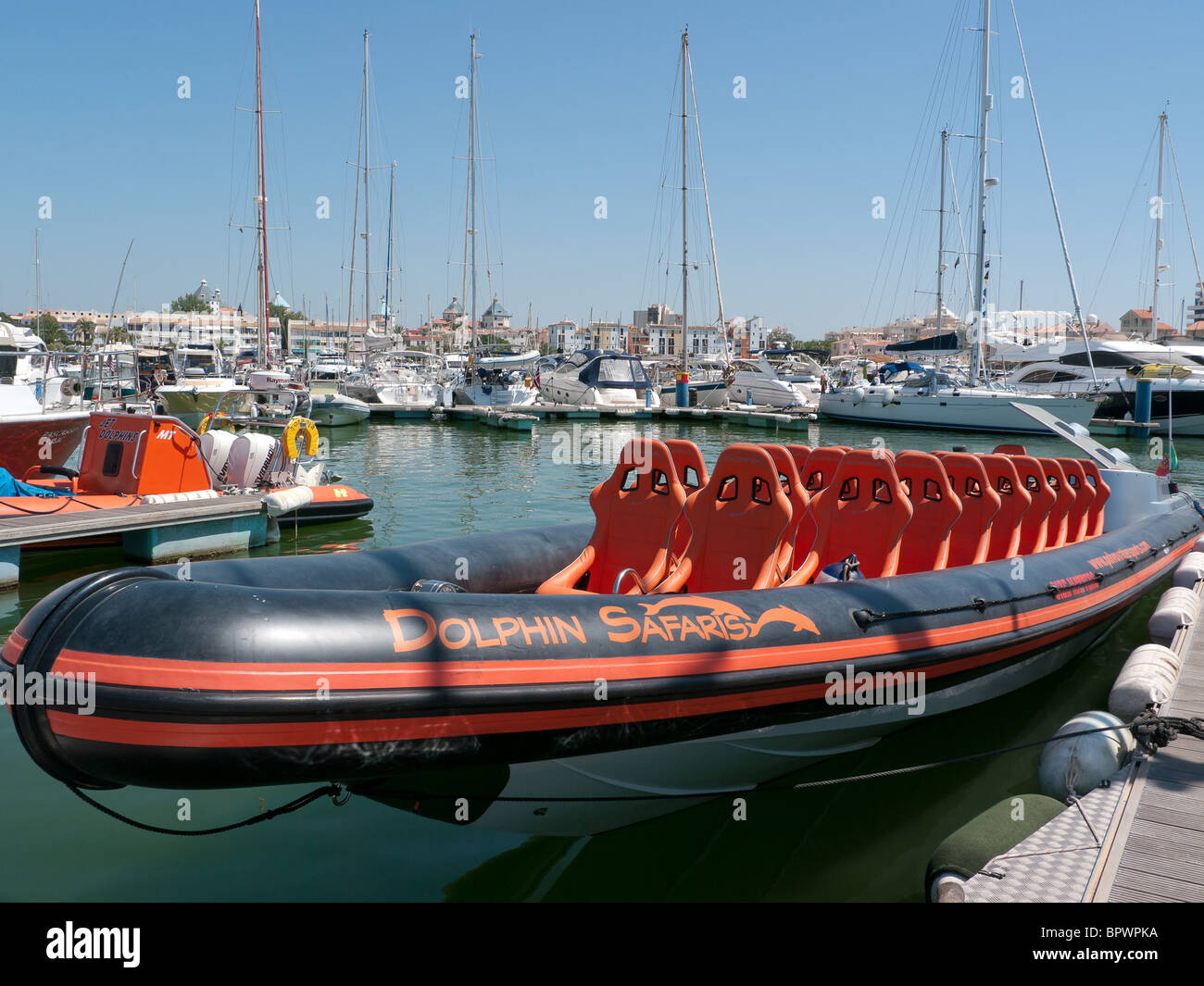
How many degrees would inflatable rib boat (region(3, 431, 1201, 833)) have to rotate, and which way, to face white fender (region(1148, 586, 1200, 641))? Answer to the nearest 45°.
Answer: approximately 180°

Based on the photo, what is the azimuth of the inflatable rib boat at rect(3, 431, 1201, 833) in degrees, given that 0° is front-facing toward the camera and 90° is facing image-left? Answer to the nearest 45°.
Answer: approximately 45°
